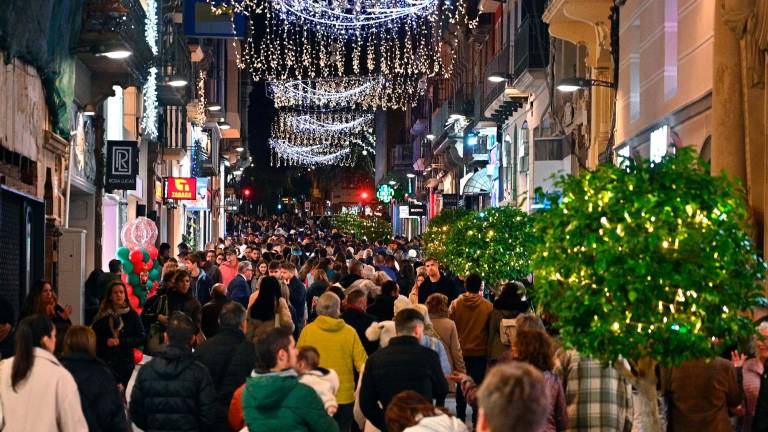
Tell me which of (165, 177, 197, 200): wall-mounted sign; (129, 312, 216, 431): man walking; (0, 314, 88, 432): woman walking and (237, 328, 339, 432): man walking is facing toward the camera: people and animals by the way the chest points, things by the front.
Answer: the wall-mounted sign

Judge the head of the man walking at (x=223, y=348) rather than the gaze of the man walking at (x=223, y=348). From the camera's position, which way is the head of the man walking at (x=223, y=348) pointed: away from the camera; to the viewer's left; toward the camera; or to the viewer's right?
away from the camera

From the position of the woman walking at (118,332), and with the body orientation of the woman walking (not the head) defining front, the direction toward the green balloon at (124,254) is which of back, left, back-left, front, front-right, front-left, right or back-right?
back

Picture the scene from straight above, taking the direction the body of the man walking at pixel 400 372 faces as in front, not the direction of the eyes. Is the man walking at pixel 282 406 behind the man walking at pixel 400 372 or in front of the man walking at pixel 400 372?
behind

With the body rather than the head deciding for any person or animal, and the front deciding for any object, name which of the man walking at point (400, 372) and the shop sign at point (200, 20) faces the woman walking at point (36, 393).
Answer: the shop sign

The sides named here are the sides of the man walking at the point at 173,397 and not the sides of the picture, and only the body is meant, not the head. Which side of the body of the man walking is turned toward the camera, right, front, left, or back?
back

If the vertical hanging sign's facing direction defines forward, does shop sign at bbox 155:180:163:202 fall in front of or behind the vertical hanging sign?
behind

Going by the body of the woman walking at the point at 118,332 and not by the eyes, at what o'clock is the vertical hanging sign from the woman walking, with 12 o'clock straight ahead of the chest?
The vertical hanging sign is roughly at 6 o'clock from the woman walking.

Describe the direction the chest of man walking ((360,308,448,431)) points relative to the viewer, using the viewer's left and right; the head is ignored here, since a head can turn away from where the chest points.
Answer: facing away from the viewer

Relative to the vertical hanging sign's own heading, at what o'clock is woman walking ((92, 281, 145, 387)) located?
The woman walking is roughly at 12 o'clock from the vertical hanging sign.
